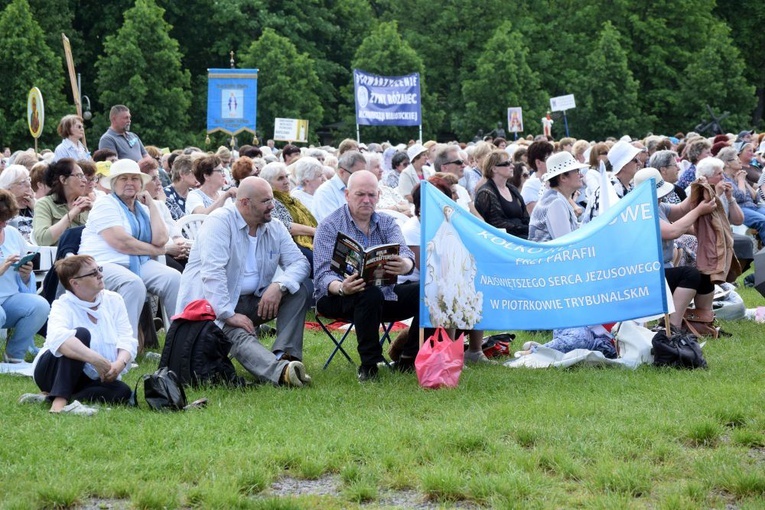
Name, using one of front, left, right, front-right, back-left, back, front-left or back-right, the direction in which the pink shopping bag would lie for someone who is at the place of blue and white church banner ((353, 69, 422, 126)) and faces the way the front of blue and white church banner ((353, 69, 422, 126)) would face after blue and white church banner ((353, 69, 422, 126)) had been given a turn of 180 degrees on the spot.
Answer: back

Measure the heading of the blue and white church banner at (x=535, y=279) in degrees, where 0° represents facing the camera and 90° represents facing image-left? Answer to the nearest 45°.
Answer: approximately 0°

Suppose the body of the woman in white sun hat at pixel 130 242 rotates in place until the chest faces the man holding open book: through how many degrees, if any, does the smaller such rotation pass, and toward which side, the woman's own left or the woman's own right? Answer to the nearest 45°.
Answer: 0° — they already face them

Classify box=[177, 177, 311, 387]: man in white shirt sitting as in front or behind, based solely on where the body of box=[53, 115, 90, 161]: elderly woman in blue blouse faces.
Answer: in front

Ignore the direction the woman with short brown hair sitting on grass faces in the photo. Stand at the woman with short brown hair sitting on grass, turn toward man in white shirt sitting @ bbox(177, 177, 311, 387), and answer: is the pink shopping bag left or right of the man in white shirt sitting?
right

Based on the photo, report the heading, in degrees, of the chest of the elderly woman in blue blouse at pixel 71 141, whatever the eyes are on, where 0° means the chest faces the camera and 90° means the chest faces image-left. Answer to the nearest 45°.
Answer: approximately 315°

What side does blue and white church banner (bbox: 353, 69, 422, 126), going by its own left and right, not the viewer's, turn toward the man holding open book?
front
